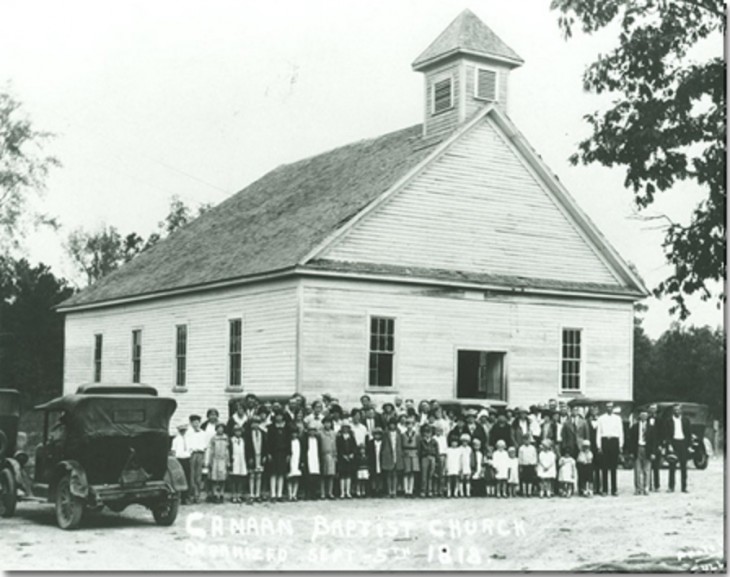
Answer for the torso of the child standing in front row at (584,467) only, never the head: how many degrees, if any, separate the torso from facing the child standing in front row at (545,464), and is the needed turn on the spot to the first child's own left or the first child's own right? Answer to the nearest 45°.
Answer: approximately 45° to the first child's own right

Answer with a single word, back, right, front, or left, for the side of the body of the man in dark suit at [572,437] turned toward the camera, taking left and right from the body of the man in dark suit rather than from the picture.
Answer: front

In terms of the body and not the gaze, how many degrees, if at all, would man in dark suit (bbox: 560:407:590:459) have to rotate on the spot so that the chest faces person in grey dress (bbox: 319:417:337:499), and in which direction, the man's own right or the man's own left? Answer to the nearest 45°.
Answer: approximately 45° to the man's own right

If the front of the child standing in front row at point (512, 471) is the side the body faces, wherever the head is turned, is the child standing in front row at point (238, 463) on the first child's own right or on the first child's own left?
on the first child's own right

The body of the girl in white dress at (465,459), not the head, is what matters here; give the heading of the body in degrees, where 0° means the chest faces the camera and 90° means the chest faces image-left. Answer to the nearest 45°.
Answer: approximately 0°

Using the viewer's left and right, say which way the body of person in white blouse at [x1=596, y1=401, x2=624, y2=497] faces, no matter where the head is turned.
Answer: facing the viewer

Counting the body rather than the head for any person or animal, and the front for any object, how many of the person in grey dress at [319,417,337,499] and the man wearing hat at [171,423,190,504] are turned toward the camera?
2

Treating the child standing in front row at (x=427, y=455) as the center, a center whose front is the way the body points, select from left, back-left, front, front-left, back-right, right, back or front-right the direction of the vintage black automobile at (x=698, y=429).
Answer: back-left

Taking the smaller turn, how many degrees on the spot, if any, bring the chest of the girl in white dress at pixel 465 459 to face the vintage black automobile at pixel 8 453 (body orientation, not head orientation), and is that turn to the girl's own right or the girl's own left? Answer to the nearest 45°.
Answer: approximately 45° to the girl's own right

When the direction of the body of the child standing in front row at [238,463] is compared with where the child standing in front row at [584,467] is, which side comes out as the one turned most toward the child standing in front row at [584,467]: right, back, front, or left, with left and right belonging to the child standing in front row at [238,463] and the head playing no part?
left

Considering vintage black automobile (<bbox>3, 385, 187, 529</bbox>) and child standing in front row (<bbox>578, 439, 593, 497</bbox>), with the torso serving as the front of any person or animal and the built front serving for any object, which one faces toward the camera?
the child standing in front row

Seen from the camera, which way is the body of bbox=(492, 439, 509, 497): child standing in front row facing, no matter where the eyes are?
toward the camera

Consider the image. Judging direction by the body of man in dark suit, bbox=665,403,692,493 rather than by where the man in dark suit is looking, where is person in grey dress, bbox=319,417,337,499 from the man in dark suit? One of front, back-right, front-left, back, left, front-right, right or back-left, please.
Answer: front-right

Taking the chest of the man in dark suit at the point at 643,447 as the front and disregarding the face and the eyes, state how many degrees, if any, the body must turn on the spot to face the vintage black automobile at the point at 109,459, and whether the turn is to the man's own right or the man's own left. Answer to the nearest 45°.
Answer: approximately 45° to the man's own right

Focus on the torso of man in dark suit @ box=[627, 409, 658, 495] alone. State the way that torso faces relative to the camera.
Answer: toward the camera
